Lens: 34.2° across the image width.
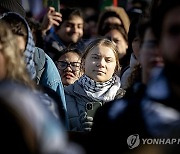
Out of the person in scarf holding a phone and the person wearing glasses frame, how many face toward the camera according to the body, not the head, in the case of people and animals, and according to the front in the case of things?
2

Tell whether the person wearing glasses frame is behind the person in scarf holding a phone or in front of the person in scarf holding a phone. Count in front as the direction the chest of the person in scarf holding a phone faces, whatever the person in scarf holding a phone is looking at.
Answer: behind

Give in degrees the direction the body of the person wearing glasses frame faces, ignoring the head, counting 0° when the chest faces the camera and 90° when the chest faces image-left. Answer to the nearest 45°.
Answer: approximately 0°

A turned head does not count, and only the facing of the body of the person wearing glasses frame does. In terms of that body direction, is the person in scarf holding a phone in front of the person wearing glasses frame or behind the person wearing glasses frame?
in front

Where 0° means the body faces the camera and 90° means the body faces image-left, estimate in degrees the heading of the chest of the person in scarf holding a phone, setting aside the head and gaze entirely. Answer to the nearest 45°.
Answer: approximately 0°
